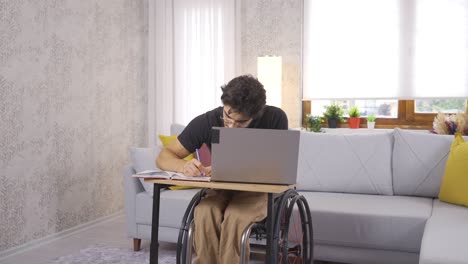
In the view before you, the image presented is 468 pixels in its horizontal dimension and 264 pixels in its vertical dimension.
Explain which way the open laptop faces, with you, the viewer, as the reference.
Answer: facing away from the viewer

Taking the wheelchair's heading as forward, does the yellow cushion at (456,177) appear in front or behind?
behind

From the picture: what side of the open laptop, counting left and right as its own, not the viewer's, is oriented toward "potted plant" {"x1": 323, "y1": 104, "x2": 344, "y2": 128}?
front

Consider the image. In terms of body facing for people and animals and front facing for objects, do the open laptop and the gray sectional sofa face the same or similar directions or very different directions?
very different directions

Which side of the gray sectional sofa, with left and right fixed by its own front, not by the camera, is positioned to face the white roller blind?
back

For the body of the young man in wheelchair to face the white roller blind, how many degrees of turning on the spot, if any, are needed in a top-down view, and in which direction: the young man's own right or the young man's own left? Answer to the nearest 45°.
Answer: approximately 180°

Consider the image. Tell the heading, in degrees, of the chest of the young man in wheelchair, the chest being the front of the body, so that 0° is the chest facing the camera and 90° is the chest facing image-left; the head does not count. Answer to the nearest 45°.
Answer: approximately 45°

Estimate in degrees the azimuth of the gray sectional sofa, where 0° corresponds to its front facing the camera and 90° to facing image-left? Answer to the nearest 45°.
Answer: approximately 0°

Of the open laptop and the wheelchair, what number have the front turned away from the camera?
1

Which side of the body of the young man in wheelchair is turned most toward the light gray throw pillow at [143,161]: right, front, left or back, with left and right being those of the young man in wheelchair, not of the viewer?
right

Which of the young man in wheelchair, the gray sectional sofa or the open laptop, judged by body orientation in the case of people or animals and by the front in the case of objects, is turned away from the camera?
the open laptop

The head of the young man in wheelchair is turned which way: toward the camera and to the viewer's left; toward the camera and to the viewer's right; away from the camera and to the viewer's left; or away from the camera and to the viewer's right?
toward the camera and to the viewer's left
